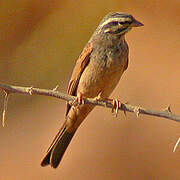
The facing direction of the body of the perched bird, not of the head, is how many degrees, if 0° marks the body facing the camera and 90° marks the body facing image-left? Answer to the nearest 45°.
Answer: approximately 315°
